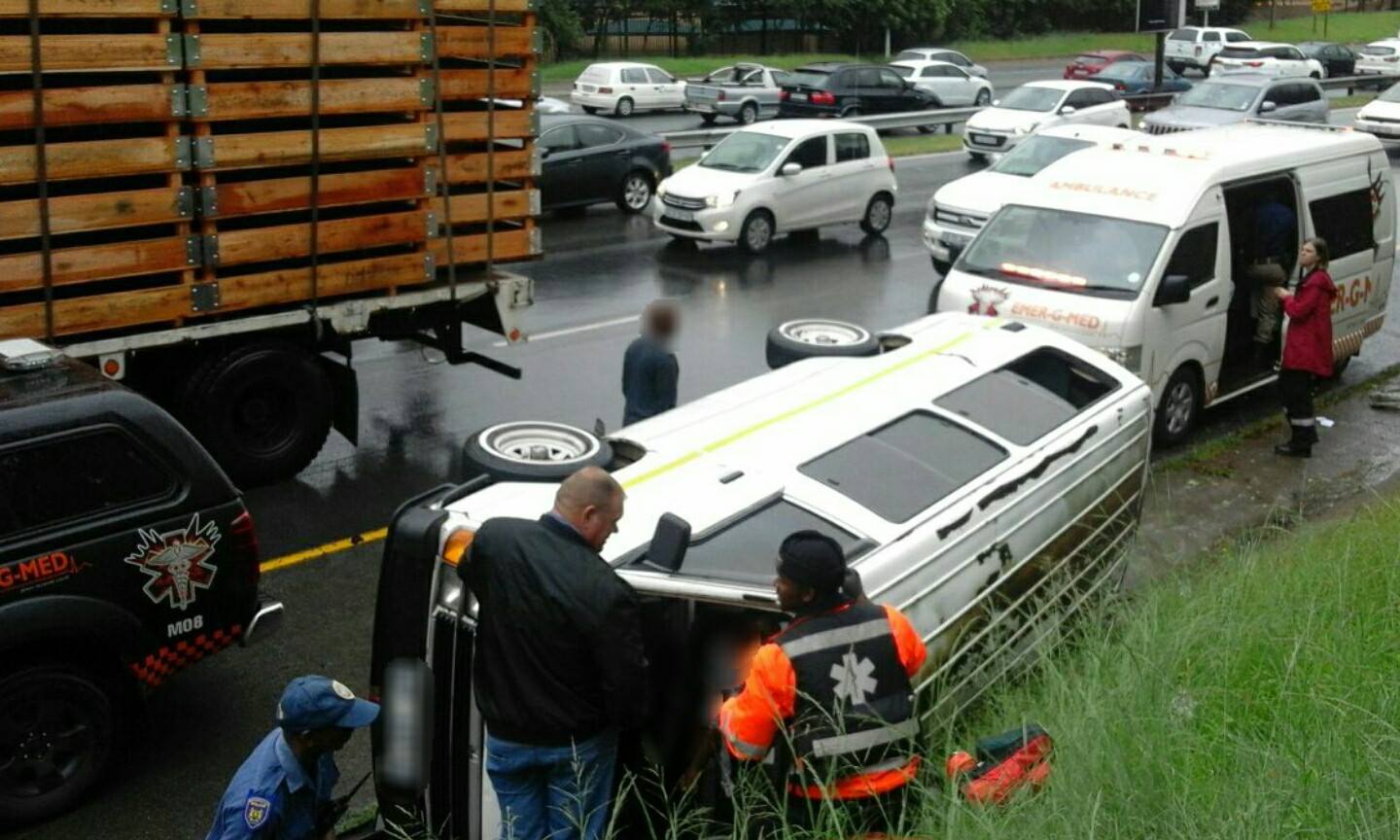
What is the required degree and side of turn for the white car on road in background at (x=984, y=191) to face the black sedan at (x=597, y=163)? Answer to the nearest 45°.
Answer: approximately 90° to its right

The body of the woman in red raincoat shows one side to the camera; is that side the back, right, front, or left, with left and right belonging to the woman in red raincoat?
left

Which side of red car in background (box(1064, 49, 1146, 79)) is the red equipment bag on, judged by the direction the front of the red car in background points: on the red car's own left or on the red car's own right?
on the red car's own right

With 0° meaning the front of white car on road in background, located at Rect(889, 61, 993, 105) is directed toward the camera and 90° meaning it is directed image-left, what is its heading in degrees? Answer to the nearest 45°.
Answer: approximately 225°

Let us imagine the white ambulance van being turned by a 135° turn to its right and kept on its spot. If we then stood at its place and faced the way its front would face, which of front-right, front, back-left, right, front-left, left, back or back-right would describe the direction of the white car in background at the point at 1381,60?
front

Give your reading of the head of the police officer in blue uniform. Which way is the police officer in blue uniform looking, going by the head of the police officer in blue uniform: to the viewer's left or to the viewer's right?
to the viewer's right

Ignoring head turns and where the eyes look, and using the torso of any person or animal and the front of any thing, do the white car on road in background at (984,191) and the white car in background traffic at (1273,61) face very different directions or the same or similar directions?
very different directions

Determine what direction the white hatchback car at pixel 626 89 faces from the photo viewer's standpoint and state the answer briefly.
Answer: facing away from the viewer and to the right of the viewer

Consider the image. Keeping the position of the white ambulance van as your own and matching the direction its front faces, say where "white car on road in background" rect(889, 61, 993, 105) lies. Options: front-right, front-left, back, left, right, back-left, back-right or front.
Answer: back-right

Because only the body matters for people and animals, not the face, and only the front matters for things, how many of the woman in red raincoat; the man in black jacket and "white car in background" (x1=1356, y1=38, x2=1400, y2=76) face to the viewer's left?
1

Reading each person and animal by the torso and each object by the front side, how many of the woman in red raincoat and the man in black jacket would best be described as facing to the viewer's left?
1
